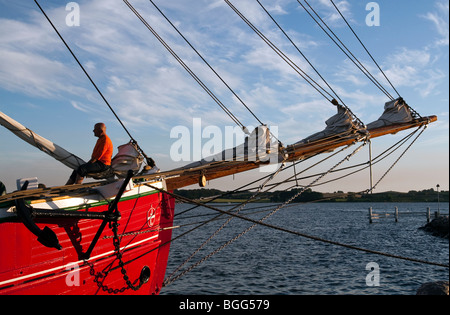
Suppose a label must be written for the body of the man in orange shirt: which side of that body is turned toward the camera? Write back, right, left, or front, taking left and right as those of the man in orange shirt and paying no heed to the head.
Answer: left
